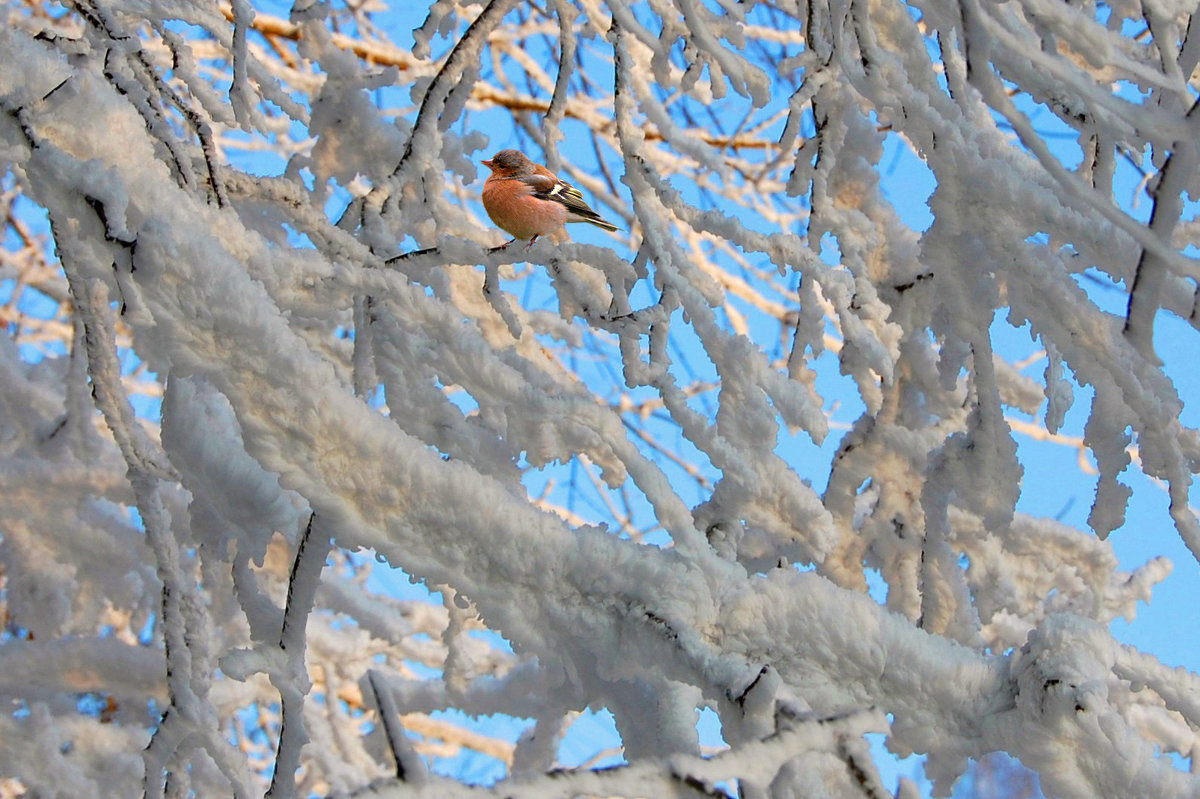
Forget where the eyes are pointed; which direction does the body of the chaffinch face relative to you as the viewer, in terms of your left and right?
facing to the left of the viewer
